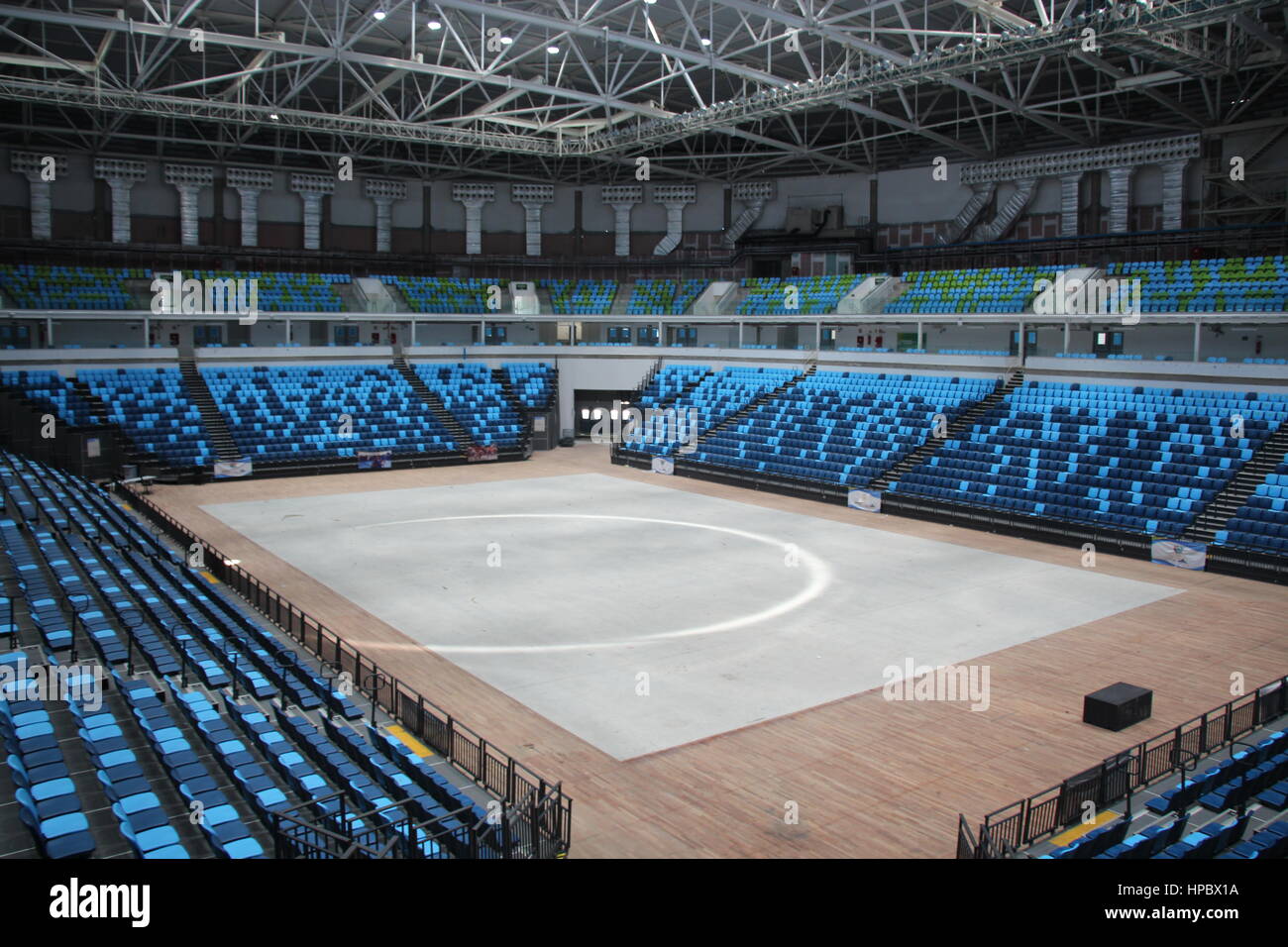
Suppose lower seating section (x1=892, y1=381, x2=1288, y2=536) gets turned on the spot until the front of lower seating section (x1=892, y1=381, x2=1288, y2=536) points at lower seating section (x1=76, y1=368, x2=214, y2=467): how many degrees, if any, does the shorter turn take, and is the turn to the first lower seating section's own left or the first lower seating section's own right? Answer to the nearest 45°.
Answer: approximately 45° to the first lower seating section's own right

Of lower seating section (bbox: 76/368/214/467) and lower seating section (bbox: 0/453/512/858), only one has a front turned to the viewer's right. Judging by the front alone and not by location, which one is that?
lower seating section (bbox: 0/453/512/858)

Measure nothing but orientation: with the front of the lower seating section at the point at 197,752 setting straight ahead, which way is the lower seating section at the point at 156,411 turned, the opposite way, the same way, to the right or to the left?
to the right

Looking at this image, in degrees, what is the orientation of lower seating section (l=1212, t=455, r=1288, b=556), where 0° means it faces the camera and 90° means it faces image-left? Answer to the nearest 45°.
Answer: approximately 45°

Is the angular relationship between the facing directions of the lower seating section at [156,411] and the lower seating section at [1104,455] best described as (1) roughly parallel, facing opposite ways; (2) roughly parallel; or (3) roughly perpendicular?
roughly perpendicular

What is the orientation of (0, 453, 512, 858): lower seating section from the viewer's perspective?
to the viewer's right

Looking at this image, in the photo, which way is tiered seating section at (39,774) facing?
to the viewer's right

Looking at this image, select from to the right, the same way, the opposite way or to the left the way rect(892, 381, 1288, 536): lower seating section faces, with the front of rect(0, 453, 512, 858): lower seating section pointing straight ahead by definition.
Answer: the opposite way

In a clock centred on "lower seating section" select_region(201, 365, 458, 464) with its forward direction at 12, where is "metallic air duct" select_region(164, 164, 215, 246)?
The metallic air duct is roughly at 5 o'clock from the lower seating section.

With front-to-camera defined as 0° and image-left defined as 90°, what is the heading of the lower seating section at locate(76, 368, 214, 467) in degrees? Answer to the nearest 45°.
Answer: approximately 0°

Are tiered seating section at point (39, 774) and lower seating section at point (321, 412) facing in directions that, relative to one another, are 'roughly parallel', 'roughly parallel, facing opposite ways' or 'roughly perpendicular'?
roughly perpendicular
